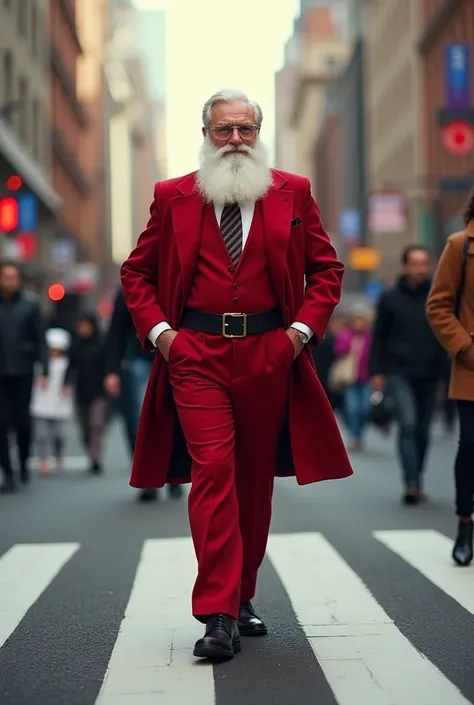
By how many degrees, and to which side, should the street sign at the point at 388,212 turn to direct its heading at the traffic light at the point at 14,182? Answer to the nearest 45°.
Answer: approximately 45° to its right

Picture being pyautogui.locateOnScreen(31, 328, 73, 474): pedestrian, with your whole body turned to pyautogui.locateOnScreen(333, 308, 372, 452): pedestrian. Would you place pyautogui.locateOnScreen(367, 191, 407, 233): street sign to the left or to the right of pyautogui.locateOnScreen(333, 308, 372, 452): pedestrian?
left

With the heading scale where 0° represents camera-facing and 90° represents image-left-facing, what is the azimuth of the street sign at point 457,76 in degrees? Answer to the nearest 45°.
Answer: approximately 0°

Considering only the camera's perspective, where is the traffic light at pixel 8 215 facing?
facing the viewer

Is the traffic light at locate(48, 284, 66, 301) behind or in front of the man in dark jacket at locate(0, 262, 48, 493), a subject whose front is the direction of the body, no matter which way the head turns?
behind

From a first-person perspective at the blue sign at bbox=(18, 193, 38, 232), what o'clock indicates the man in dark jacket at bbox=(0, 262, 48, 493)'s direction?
The man in dark jacket is roughly at 12 o'clock from the blue sign.

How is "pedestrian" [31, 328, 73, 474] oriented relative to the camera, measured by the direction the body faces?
toward the camera

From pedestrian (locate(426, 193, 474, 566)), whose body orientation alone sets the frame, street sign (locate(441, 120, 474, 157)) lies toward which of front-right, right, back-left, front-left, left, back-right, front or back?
back
